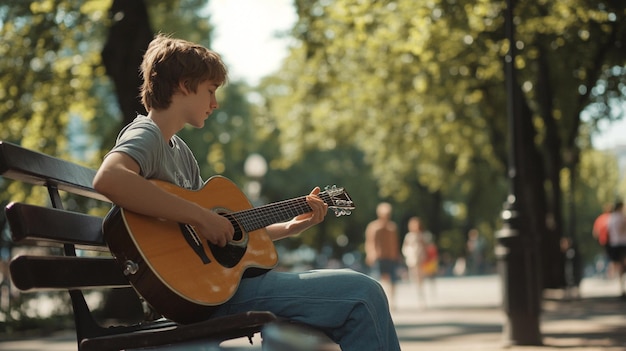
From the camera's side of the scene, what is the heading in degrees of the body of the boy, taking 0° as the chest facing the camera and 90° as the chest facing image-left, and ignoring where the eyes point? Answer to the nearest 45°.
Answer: approximately 270°

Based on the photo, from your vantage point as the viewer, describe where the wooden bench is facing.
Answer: facing the viewer and to the right of the viewer

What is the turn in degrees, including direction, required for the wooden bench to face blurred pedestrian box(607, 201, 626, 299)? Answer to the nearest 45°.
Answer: approximately 90° to its left

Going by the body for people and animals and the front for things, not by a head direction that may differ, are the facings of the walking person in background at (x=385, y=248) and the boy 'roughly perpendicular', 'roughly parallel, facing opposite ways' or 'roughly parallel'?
roughly perpendicular

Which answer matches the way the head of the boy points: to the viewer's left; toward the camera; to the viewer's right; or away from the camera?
to the viewer's right
